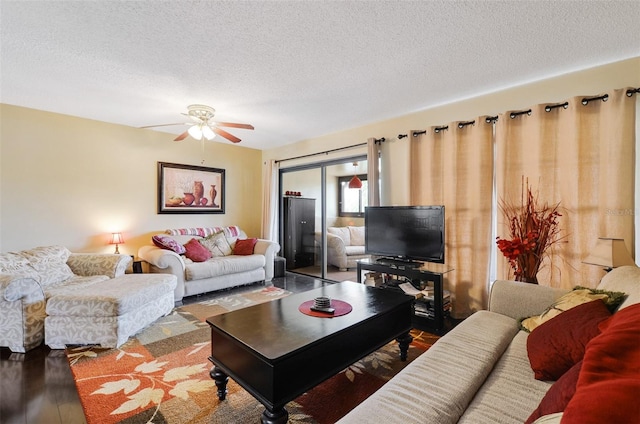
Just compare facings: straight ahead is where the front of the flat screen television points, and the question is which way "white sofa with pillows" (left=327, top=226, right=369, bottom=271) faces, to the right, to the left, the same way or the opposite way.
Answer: to the left

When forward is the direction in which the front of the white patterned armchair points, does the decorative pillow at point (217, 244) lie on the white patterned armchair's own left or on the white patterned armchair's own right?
on the white patterned armchair's own left

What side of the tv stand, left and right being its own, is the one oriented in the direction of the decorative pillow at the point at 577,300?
left

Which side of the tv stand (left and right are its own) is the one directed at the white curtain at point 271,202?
right

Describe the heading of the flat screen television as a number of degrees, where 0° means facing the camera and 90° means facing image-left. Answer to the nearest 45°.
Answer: approximately 45°

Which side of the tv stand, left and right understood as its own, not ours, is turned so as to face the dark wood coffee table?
front

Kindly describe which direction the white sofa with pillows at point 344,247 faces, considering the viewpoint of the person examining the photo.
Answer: facing the viewer and to the right of the viewer

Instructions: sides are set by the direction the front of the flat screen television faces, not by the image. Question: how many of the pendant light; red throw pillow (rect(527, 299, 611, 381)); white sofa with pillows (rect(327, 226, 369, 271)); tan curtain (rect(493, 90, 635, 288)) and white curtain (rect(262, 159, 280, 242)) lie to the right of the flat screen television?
3

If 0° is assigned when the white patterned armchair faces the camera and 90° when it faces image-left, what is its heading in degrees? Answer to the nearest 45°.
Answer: approximately 315°

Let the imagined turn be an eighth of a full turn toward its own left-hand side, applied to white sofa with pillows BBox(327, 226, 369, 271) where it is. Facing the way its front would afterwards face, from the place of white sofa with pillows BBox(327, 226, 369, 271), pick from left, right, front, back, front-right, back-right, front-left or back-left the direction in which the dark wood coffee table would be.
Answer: right

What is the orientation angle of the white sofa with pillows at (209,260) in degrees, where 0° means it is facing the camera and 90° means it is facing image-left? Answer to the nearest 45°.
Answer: approximately 315°
